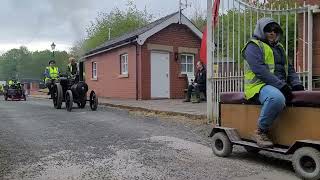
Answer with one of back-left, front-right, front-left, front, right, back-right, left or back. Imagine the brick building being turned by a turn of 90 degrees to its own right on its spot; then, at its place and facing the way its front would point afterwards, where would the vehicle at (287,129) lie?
front-left

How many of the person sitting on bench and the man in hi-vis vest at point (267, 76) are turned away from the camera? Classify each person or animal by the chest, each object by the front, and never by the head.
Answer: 0

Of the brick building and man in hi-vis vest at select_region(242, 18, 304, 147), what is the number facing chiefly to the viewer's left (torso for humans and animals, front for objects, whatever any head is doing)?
0

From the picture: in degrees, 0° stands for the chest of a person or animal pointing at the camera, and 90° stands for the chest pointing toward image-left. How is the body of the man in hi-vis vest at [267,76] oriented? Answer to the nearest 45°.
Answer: approximately 315°

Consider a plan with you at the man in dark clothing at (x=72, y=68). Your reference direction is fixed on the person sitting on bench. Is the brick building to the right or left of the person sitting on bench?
left

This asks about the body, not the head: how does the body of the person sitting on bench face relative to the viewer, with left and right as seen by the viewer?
facing the viewer and to the left of the viewer

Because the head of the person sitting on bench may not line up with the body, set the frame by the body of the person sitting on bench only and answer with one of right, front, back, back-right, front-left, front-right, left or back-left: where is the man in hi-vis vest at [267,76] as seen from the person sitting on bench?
front-left

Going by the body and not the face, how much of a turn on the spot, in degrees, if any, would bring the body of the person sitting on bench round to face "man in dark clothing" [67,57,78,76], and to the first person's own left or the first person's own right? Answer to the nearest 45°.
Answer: approximately 45° to the first person's own right

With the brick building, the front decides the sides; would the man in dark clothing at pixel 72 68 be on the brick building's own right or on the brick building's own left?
on the brick building's own right
